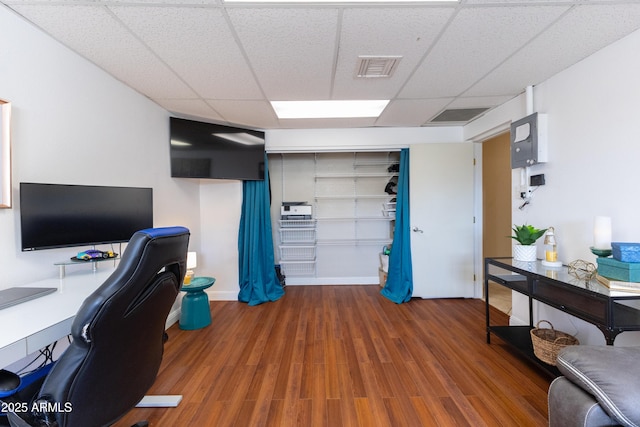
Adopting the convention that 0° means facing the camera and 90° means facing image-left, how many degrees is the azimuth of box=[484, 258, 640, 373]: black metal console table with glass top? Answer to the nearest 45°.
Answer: approximately 45°

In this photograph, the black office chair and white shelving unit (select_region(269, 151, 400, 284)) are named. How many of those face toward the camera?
1

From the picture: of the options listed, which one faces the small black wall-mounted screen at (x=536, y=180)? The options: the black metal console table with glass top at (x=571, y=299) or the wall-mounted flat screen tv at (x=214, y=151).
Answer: the wall-mounted flat screen tv

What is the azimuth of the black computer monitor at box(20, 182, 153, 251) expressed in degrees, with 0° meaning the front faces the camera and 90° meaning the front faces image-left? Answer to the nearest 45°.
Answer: approximately 315°

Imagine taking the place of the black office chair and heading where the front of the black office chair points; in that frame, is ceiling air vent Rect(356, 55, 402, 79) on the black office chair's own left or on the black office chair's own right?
on the black office chair's own right

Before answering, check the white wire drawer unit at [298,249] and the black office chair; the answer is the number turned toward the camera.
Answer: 1

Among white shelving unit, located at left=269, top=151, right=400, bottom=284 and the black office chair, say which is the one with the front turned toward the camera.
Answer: the white shelving unit

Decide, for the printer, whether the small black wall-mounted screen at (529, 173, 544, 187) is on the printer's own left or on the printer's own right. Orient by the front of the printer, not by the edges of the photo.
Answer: on the printer's own left

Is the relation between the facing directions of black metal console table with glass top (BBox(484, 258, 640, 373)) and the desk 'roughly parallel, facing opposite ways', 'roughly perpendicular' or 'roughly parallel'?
roughly parallel, facing opposite ways

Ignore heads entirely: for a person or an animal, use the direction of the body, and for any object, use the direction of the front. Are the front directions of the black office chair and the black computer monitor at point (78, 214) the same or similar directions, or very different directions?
very different directions

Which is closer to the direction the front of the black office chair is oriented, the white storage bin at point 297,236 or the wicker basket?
the white storage bin

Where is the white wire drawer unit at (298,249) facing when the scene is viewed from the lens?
facing the viewer

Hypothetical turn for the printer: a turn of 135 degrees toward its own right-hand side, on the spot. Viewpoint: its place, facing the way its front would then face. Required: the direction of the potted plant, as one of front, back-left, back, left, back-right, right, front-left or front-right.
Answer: back

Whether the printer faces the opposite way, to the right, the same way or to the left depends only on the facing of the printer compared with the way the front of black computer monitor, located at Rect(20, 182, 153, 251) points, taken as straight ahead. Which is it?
to the right

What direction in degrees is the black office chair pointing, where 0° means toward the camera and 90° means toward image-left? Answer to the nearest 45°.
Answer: approximately 135°

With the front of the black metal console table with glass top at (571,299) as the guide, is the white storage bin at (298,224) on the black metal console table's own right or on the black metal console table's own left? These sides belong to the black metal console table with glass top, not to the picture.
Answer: on the black metal console table's own right

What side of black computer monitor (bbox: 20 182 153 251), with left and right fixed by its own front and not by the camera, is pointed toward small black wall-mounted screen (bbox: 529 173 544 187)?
left

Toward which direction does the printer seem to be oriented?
toward the camera
